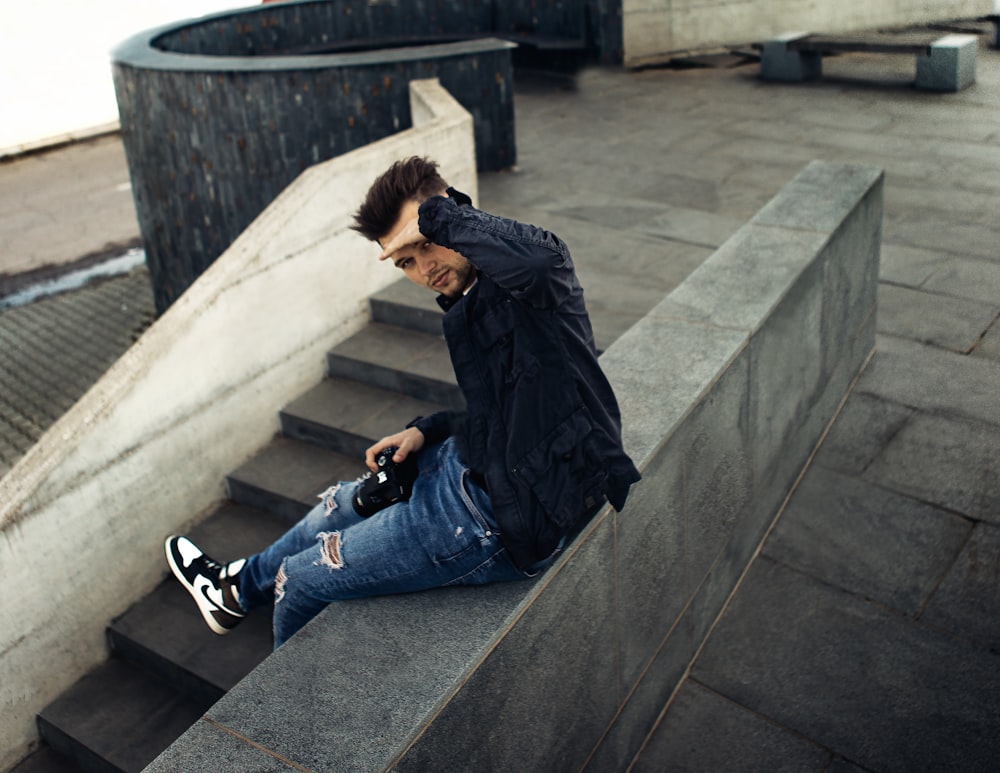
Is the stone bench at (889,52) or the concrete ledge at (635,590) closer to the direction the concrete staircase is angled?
the concrete ledge

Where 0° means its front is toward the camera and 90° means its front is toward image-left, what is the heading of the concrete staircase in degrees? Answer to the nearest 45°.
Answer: approximately 45°

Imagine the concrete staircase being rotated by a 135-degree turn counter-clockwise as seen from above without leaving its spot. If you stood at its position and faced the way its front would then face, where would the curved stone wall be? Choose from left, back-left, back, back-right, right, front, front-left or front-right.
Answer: left

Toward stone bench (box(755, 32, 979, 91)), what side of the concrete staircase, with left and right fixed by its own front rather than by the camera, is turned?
back

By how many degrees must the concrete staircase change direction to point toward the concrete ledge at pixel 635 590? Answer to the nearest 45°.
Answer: approximately 90° to its left
